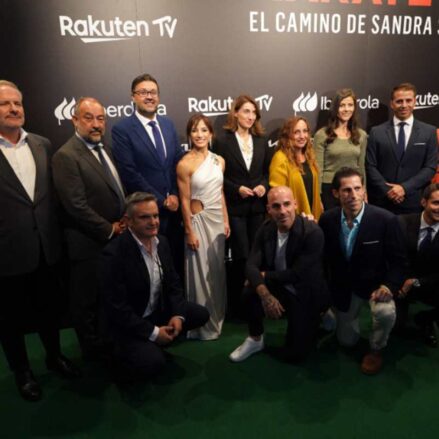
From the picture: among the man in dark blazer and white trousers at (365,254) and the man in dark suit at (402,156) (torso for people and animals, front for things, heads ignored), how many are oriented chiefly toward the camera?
2

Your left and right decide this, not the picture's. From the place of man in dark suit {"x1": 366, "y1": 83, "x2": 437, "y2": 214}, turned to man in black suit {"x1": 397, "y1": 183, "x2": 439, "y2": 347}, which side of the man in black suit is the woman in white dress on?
right

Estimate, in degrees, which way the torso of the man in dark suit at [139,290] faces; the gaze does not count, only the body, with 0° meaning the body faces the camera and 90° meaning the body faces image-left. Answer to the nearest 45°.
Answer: approximately 315°

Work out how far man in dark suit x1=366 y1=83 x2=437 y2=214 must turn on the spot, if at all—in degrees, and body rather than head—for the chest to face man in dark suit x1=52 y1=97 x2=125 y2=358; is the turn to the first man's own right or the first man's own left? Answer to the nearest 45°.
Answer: approximately 45° to the first man's own right

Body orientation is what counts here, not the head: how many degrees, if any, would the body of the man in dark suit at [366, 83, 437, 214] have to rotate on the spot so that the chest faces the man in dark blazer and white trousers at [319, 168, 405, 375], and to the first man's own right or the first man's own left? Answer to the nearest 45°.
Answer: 0° — they already face them

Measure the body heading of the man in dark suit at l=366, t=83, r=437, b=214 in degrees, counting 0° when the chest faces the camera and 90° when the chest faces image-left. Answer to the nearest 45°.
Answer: approximately 0°

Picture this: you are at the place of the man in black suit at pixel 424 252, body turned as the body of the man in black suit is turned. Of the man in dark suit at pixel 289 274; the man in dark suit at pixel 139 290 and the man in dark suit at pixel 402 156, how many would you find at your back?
1

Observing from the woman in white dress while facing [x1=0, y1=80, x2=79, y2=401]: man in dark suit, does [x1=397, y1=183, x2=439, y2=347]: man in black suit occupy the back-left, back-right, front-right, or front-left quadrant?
back-left

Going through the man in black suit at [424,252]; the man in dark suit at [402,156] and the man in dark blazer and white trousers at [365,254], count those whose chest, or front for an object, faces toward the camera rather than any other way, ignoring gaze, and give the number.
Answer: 3

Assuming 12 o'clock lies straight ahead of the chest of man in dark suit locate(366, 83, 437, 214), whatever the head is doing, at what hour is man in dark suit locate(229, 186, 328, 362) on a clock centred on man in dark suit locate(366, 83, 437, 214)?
man in dark suit locate(229, 186, 328, 362) is roughly at 1 o'clock from man in dark suit locate(366, 83, 437, 214).
